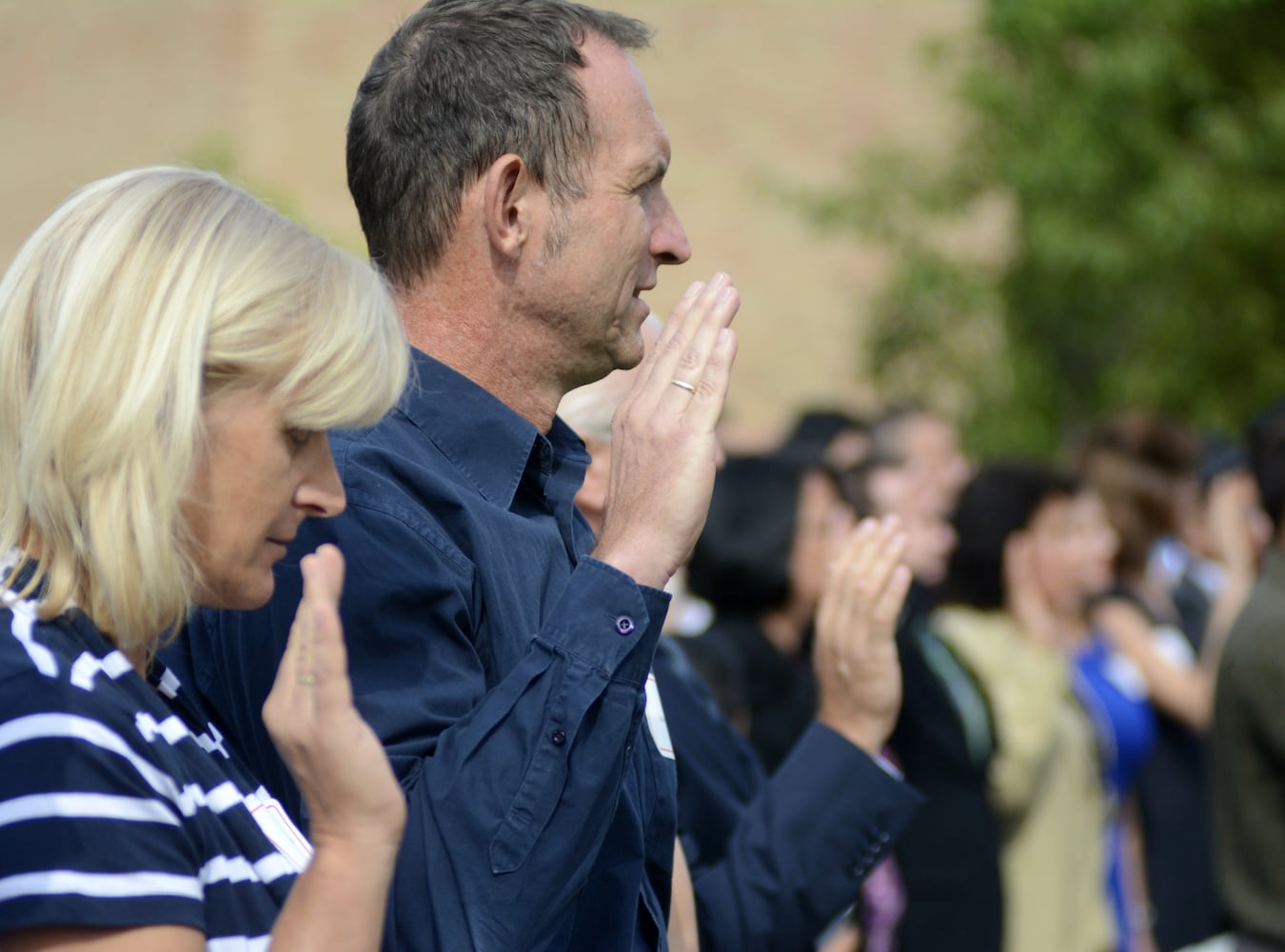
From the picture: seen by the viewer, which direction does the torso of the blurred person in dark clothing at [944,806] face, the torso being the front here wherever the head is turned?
to the viewer's right

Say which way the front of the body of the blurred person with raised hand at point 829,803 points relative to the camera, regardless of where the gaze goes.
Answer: to the viewer's right

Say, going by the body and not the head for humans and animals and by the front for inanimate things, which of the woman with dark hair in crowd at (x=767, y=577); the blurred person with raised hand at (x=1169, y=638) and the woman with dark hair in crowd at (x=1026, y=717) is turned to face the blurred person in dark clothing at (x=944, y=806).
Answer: the woman with dark hair in crowd at (x=767, y=577)

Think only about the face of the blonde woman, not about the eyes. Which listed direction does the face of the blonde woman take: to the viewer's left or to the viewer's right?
to the viewer's right

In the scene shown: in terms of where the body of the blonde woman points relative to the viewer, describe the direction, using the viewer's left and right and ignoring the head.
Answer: facing to the right of the viewer

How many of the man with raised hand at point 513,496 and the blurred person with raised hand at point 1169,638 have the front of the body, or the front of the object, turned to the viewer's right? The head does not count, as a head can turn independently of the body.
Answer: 2

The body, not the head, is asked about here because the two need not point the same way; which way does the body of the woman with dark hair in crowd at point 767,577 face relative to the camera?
to the viewer's right

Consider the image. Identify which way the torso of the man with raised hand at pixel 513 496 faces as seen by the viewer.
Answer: to the viewer's right
